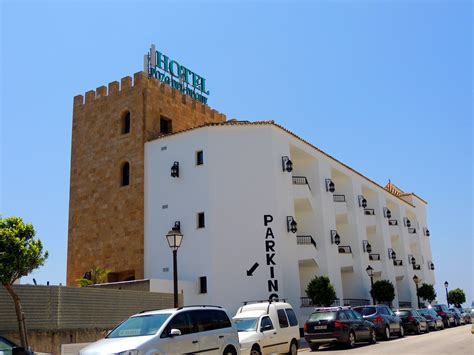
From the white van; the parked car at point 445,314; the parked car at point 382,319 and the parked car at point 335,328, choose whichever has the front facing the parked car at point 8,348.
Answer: the white van

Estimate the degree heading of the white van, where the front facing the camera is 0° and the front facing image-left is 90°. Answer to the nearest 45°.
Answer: approximately 45°

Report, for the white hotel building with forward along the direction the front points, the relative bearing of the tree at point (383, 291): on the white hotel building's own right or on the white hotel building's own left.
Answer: on the white hotel building's own left

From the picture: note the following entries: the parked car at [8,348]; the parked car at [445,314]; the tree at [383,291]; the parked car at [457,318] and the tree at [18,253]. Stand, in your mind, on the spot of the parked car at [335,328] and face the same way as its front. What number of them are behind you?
2

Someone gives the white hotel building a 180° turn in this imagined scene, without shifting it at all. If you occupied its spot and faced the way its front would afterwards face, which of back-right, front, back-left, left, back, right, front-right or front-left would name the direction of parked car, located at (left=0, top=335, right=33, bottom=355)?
back-left

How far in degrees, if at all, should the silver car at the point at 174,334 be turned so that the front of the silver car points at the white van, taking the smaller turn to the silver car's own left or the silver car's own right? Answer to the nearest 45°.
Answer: approximately 180°

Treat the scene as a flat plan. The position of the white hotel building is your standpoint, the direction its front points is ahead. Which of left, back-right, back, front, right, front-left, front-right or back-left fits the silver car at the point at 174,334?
front-right

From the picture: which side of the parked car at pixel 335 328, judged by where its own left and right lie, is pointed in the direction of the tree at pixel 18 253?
back

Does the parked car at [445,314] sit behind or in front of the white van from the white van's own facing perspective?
behind

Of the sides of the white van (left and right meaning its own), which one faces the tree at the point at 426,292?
back

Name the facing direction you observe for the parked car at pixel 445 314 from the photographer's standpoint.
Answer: facing away from the viewer and to the right of the viewer

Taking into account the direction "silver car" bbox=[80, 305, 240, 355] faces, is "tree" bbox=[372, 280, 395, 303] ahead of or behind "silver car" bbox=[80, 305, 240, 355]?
behind

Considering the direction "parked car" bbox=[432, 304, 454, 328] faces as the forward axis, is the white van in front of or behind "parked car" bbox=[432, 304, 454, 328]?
behind

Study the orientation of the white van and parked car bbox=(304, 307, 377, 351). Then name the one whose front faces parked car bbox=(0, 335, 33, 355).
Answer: the white van

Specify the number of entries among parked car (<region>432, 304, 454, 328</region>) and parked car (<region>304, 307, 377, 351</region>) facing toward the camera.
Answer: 0
